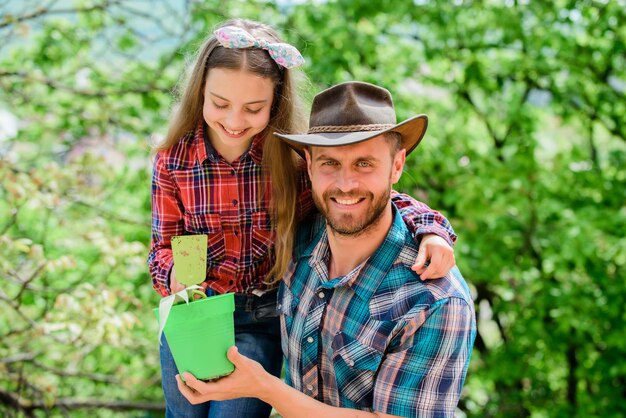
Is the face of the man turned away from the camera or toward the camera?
toward the camera

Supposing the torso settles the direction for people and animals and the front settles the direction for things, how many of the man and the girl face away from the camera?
0

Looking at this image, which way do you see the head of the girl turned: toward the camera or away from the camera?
toward the camera

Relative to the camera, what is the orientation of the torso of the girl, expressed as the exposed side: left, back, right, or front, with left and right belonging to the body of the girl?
front

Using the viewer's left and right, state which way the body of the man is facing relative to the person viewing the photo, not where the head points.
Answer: facing the viewer and to the left of the viewer
